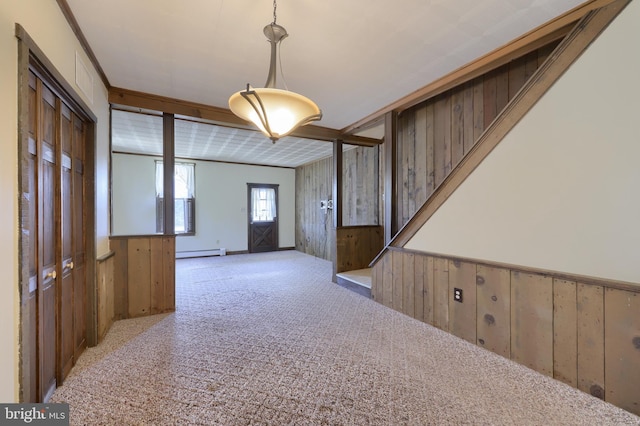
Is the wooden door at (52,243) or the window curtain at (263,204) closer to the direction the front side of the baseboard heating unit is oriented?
the wooden door

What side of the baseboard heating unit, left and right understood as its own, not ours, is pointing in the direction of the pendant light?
front

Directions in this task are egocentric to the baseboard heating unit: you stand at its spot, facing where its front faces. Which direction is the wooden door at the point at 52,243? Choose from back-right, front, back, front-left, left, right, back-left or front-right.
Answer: front

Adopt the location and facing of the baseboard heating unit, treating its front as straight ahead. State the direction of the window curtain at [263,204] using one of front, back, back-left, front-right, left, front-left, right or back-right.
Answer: left

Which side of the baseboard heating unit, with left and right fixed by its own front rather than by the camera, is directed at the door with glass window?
left

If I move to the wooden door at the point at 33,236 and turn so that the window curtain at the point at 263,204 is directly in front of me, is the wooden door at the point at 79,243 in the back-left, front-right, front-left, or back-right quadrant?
front-left

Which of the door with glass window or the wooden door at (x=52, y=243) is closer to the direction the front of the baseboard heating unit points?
the wooden door

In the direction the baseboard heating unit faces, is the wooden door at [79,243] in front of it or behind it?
in front

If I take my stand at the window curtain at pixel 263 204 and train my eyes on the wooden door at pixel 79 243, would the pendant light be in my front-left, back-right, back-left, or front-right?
front-left

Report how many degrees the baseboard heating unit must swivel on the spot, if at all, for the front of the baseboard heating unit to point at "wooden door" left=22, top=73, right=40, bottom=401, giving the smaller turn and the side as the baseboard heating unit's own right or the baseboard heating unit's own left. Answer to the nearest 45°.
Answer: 0° — it already faces it

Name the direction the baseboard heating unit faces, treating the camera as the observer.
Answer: facing the viewer

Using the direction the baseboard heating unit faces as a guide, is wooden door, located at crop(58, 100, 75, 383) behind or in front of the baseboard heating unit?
in front

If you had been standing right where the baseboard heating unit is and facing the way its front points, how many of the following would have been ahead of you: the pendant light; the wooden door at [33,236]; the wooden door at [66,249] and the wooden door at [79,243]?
4
